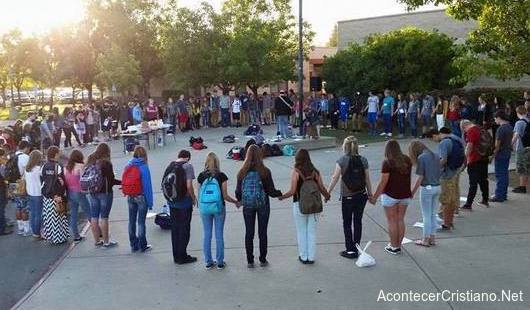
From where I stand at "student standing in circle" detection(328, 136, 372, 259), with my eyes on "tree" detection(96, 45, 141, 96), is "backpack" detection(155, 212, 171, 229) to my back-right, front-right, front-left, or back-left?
front-left

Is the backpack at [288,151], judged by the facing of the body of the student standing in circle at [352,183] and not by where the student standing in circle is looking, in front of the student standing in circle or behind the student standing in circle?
in front

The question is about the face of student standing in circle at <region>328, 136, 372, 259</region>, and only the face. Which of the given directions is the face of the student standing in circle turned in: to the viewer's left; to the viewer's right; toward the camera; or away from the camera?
away from the camera

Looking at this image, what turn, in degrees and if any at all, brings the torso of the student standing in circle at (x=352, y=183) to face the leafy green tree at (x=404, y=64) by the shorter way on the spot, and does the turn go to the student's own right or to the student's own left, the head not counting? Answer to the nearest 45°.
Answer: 0° — they already face it

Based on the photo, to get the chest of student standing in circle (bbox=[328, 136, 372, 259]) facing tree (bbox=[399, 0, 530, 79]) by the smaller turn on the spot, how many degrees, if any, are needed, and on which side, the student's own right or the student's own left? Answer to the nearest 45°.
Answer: approximately 45° to the student's own right

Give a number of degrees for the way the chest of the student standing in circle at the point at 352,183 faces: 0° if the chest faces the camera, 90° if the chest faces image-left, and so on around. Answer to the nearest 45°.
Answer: approximately 180°

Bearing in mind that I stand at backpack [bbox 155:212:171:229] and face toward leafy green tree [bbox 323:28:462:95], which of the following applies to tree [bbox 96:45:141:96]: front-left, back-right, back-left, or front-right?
front-left

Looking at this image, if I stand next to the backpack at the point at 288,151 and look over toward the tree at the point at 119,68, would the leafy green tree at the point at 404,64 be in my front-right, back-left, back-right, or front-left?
front-right

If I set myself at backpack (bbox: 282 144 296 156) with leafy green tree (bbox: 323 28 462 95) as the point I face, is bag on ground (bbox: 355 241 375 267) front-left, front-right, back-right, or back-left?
back-right

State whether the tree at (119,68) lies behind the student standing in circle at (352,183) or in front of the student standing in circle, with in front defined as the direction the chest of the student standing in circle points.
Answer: in front
